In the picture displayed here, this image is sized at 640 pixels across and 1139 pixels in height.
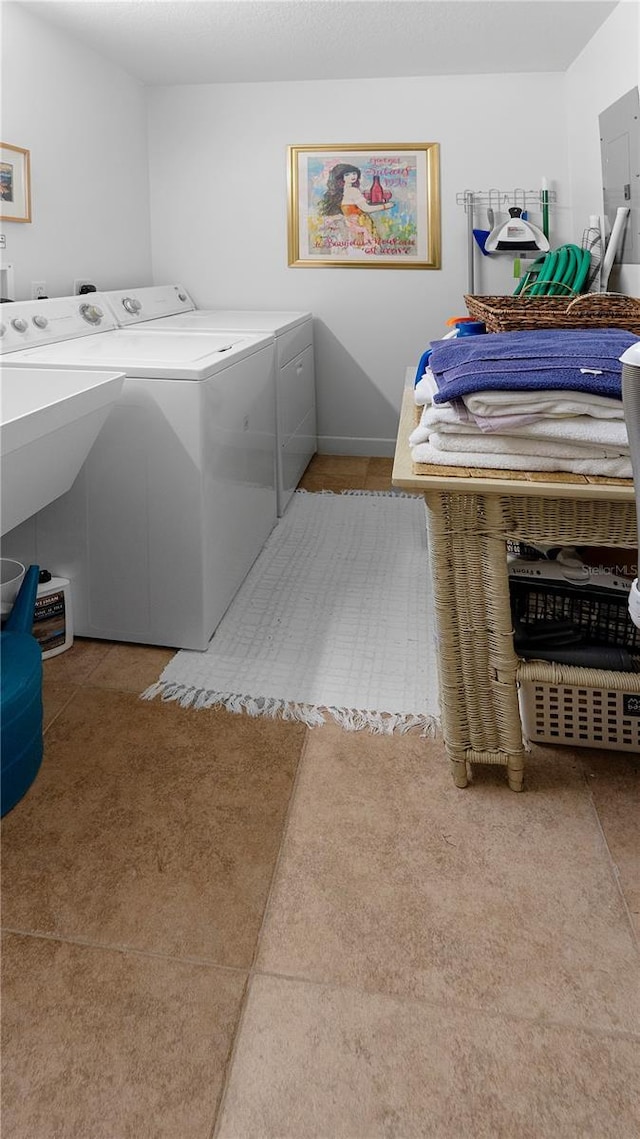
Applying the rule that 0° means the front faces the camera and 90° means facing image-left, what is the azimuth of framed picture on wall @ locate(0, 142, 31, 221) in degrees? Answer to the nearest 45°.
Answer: approximately 315°

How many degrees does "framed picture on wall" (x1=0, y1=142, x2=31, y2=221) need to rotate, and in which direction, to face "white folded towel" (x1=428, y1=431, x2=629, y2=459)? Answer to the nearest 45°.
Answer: approximately 45° to its right

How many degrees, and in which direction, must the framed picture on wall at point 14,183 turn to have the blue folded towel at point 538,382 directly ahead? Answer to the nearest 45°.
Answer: approximately 45° to its right

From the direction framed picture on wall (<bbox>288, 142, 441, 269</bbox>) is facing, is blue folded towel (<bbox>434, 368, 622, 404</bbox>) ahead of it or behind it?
ahead

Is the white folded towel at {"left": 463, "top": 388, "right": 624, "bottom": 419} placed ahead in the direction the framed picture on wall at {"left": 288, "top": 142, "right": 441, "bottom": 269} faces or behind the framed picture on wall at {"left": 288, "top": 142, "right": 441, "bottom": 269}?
ahead

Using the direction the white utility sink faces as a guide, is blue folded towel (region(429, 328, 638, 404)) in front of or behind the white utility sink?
in front

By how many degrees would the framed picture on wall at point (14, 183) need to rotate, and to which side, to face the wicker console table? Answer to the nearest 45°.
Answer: approximately 45° to its right

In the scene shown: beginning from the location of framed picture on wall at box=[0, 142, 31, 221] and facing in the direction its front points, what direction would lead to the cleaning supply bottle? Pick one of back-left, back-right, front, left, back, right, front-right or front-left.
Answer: front-right

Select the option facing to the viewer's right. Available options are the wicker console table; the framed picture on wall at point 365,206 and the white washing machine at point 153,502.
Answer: the white washing machine

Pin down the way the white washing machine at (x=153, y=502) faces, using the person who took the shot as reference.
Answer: facing to the right of the viewer
